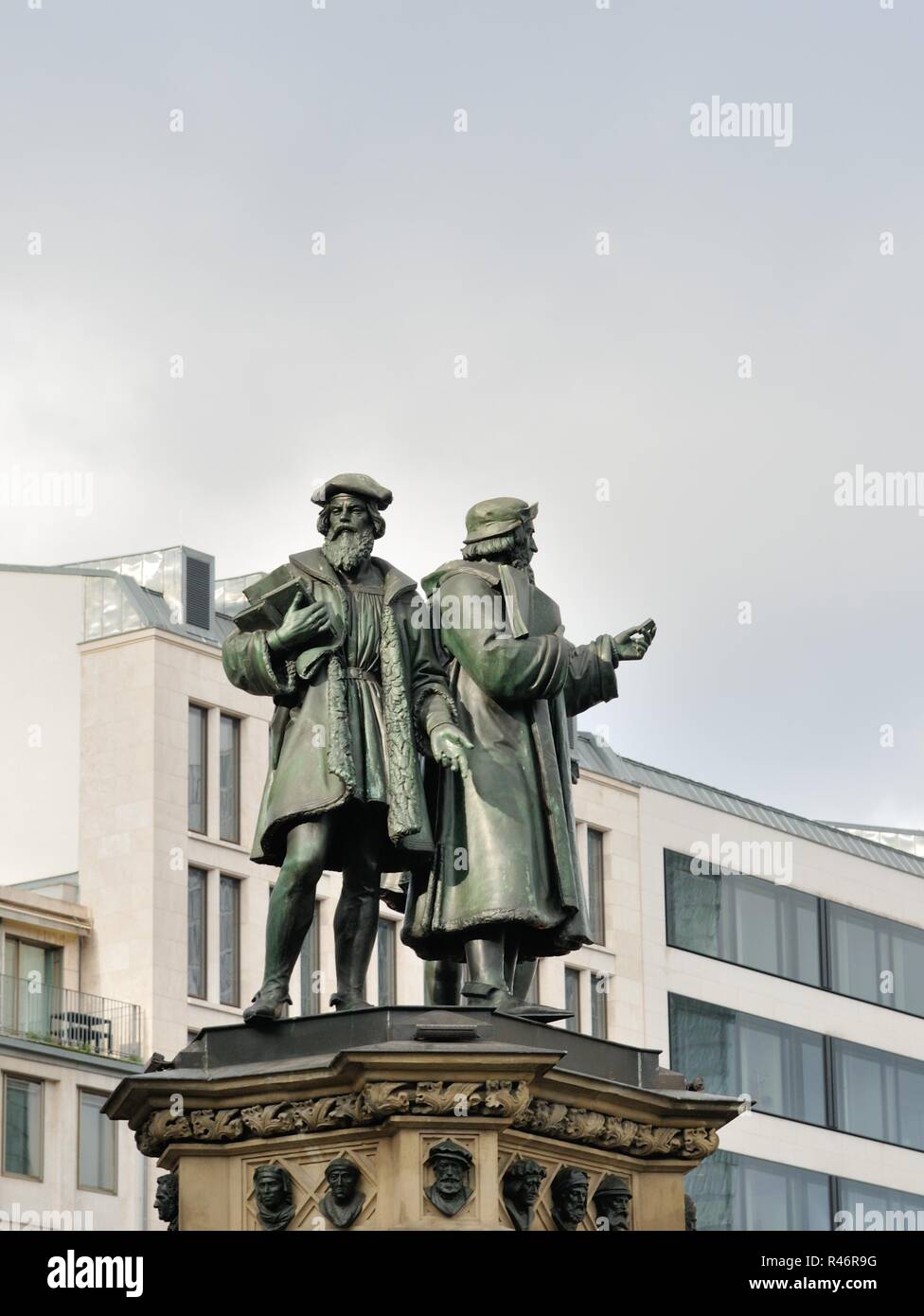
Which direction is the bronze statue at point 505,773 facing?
to the viewer's right

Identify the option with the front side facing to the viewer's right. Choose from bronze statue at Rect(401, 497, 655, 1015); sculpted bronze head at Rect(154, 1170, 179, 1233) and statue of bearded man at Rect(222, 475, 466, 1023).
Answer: the bronze statue

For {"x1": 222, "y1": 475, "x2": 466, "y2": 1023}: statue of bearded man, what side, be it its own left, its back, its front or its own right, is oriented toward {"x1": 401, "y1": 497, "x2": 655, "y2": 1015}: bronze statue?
left

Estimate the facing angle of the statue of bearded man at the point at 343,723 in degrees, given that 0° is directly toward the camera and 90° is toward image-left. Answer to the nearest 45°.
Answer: approximately 0°

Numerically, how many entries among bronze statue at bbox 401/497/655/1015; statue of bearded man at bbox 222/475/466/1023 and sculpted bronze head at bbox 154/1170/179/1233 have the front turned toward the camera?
1

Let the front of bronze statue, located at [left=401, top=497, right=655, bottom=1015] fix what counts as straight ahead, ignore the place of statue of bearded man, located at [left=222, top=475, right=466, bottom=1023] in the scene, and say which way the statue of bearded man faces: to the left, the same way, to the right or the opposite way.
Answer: to the right

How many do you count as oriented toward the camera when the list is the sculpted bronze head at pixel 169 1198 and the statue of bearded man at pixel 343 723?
1

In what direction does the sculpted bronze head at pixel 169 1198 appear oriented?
to the viewer's left

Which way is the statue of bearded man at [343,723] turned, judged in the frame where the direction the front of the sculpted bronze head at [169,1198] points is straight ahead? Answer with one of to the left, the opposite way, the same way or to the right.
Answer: to the left

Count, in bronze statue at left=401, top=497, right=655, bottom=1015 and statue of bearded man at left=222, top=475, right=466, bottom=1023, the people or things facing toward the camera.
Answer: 1
